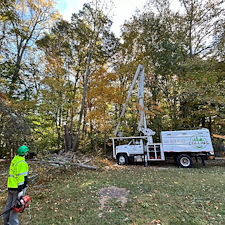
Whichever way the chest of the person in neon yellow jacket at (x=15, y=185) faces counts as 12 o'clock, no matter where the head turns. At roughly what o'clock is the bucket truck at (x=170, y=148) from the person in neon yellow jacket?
The bucket truck is roughly at 1 o'clock from the person in neon yellow jacket.

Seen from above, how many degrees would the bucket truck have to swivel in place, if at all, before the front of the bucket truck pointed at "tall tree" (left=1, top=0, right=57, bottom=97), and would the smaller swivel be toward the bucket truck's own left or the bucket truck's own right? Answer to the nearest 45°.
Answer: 0° — it already faces it

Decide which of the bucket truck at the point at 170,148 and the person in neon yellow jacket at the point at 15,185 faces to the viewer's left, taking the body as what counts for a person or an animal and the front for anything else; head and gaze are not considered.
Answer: the bucket truck

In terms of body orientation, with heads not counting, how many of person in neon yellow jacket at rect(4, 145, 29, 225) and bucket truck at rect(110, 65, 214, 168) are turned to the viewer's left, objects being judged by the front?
1

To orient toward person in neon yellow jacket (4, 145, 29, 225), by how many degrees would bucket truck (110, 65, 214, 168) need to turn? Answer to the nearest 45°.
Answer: approximately 45° to its left

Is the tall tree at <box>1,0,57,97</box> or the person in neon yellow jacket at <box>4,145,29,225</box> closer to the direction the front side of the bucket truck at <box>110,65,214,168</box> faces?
the tall tree

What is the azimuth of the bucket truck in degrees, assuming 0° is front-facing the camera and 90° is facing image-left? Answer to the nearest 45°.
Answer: approximately 90°

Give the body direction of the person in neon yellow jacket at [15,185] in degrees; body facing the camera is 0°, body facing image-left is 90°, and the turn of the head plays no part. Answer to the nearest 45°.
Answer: approximately 225°
